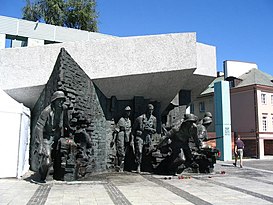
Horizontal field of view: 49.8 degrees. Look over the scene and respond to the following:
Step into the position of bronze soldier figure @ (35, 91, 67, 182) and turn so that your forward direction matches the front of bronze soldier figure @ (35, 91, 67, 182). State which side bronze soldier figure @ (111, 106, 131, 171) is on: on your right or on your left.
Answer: on your left

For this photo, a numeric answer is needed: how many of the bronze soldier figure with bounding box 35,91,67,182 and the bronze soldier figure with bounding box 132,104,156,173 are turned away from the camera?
0

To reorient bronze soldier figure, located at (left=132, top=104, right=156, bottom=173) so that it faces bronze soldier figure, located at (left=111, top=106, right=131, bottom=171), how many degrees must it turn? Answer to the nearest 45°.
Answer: approximately 135° to its right

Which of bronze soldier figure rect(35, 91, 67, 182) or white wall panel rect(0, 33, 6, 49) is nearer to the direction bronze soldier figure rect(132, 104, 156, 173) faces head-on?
the bronze soldier figure

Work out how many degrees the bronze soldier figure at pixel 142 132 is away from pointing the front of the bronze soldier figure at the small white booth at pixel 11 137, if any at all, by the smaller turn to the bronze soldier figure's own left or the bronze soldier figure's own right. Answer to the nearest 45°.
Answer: approximately 90° to the bronze soldier figure's own right

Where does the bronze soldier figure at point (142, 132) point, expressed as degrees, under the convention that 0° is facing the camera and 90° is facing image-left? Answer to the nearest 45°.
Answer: approximately 315°

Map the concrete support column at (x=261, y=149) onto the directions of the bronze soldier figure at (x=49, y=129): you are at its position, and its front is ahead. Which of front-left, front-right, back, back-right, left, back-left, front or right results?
left

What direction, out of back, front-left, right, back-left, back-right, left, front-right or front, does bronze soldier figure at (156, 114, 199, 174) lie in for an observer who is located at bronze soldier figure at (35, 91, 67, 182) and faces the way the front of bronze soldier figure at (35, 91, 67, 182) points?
front-left

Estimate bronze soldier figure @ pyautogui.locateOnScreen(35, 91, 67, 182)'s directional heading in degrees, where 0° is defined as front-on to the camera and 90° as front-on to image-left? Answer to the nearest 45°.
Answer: approximately 315°

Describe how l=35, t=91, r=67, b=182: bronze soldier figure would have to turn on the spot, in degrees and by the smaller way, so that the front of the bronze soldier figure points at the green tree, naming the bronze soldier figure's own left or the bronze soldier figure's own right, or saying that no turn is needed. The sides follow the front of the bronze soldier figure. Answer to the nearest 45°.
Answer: approximately 135° to the bronze soldier figure's own left

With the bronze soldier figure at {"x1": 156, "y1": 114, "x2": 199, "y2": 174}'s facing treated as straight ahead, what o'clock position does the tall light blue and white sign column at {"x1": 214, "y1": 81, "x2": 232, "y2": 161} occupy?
The tall light blue and white sign column is roughly at 8 o'clock from the bronze soldier figure.
